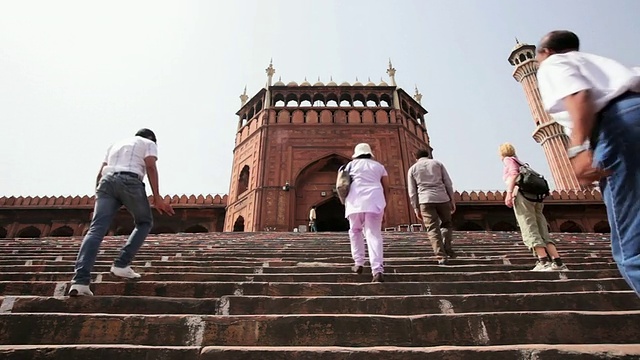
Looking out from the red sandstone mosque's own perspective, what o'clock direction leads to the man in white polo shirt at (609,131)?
The man in white polo shirt is roughly at 12 o'clock from the red sandstone mosque.

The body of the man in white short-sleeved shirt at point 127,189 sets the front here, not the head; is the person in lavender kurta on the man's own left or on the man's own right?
on the man's own right

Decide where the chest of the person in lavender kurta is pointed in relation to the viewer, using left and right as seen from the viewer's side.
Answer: facing away from the viewer

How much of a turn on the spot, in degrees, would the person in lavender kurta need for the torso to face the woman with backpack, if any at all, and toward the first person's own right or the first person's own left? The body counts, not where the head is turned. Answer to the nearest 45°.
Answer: approximately 90° to the first person's own right

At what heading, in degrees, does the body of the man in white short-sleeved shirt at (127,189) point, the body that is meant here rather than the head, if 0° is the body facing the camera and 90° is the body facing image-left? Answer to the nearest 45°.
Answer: approximately 225°

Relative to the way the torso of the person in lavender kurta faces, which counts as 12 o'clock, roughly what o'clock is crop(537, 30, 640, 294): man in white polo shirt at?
The man in white polo shirt is roughly at 5 o'clock from the person in lavender kurta.

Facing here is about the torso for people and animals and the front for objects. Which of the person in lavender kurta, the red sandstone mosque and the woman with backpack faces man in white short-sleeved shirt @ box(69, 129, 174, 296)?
the red sandstone mosque
